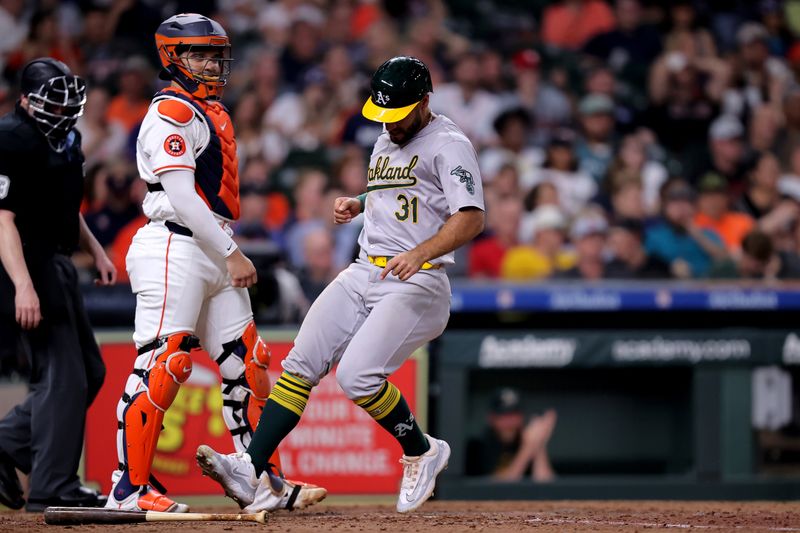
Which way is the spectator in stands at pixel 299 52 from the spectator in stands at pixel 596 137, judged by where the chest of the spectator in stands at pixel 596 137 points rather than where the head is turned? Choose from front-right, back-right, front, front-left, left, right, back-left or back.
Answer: right

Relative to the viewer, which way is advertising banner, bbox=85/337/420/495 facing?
toward the camera

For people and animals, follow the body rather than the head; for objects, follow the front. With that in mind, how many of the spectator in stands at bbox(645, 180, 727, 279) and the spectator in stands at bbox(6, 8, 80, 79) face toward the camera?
2

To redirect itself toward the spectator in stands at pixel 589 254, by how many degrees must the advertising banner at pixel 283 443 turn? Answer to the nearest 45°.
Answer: approximately 135° to its left

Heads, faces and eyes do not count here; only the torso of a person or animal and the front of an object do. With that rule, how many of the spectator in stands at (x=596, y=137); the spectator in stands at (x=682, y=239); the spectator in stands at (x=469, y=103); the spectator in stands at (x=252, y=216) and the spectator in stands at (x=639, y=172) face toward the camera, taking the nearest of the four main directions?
5

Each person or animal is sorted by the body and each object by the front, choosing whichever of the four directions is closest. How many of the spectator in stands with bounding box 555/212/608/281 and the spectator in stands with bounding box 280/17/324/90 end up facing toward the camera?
2

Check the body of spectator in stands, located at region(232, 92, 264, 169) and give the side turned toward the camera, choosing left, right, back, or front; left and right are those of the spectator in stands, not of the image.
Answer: front

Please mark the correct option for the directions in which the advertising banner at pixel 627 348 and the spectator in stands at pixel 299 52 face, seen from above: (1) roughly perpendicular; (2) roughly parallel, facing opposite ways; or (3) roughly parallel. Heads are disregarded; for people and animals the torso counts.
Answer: roughly parallel

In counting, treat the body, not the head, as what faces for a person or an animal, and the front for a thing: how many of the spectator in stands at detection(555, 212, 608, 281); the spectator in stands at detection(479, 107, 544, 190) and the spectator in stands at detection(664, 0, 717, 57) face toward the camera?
3

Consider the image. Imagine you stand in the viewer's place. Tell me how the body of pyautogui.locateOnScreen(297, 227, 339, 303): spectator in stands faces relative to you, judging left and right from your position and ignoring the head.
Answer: facing the viewer

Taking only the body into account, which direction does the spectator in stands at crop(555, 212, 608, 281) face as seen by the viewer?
toward the camera

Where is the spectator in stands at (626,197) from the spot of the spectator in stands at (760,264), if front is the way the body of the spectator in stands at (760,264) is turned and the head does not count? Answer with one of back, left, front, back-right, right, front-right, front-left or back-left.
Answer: back-right

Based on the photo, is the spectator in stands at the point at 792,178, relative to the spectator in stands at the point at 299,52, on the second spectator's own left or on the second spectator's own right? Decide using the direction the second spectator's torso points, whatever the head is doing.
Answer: on the second spectator's own left

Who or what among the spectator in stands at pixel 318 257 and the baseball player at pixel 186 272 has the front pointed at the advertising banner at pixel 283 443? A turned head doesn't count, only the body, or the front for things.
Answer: the spectator in stands

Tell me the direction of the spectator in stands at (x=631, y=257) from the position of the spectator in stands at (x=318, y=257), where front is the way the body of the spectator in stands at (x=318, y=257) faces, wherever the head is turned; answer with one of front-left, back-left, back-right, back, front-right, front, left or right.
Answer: left

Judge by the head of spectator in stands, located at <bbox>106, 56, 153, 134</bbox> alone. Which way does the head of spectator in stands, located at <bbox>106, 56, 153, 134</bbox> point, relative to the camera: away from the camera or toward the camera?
toward the camera

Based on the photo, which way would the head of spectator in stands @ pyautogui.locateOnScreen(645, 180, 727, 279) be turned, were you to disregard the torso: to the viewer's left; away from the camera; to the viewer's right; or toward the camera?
toward the camera

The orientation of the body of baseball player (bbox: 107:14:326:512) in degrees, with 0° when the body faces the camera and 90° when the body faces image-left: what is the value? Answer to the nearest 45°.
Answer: approximately 315°

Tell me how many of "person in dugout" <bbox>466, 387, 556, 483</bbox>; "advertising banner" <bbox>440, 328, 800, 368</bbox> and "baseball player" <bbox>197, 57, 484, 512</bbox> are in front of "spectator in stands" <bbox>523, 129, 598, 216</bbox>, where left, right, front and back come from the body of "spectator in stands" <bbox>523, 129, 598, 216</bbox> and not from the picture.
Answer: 3

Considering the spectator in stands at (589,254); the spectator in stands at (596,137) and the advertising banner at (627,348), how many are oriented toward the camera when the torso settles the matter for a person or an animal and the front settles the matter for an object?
3
